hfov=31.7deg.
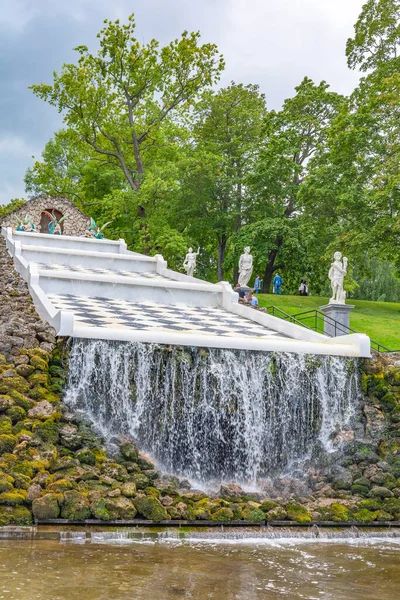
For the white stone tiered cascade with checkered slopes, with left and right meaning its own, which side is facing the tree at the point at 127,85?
back

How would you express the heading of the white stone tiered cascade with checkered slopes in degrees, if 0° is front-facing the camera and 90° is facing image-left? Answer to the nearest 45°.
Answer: approximately 0°

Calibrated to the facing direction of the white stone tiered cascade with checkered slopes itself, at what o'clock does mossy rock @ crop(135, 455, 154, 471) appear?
The mossy rock is roughly at 12 o'clock from the white stone tiered cascade with checkered slopes.

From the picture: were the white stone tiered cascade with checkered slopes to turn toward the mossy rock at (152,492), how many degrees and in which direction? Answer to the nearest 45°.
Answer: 0° — it already faces it

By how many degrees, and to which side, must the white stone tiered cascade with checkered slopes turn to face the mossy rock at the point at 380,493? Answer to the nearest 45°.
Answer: approximately 45° to its left

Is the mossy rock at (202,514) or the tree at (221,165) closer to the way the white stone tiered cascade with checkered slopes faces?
the mossy rock

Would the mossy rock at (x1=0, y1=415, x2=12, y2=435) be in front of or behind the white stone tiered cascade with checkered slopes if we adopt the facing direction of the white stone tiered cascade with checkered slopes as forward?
in front

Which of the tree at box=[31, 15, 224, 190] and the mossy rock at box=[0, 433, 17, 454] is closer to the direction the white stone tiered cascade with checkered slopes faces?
the mossy rock

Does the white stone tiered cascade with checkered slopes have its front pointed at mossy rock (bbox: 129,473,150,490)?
yes

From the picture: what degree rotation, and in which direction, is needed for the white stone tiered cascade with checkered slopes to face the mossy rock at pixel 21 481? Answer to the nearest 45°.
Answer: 0° — it already faces it

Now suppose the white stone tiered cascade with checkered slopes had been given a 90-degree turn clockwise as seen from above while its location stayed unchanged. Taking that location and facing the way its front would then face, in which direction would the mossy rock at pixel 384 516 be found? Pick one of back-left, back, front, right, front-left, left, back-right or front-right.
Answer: back-left

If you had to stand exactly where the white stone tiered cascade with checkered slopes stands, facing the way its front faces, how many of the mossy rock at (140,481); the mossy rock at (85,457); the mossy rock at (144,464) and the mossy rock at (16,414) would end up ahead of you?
4

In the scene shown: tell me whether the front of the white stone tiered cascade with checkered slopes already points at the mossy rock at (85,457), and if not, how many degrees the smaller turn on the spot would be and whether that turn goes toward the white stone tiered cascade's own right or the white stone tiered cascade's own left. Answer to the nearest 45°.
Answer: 0° — it already faces it

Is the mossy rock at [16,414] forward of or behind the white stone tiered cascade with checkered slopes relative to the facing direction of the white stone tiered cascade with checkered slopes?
forward

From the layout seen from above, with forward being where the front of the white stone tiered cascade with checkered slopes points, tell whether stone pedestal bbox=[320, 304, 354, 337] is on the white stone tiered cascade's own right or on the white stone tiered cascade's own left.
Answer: on the white stone tiered cascade's own left

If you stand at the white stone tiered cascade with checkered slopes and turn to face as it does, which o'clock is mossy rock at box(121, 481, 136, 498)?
The mossy rock is roughly at 12 o'clock from the white stone tiered cascade with checkered slopes.
